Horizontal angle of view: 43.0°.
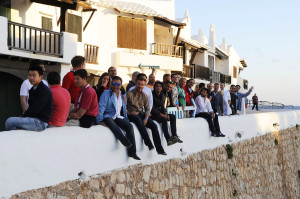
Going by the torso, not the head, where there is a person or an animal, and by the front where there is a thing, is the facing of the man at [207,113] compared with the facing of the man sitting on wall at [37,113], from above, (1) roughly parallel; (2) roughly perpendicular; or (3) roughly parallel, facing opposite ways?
roughly perpendicular

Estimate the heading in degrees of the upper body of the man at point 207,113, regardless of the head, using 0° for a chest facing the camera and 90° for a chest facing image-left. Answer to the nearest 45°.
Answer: approximately 315°

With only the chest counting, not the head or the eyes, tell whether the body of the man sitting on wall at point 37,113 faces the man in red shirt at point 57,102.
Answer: no

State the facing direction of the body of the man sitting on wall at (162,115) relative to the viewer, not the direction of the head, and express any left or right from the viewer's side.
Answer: facing the viewer and to the right of the viewer

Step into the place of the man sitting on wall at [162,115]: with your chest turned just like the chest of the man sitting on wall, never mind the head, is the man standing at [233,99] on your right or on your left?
on your left

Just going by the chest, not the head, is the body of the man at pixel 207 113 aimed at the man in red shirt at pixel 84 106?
no

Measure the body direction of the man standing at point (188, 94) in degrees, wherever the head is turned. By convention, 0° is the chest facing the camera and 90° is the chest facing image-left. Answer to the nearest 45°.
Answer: approximately 315°

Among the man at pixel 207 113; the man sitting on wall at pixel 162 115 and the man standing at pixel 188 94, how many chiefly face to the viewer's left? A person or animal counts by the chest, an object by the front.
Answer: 0

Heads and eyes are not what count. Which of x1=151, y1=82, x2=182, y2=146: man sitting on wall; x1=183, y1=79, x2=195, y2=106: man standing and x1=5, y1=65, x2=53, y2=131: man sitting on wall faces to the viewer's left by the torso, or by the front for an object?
x1=5, y1=65, x2=53, y2=131: man sitting on wall

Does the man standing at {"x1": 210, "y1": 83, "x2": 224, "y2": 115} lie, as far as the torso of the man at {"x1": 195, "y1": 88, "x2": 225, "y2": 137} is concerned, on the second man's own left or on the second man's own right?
on the second man's own left

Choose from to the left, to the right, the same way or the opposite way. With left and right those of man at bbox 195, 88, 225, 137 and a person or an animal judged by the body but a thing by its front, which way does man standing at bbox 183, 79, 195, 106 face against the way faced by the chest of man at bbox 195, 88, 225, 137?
the same way

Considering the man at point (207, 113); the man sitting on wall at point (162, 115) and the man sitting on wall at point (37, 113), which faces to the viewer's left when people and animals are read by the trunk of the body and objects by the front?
the man sitting on wall at point (37, 113)

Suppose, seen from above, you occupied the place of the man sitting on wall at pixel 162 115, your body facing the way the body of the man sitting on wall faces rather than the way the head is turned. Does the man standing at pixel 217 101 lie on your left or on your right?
on your left
